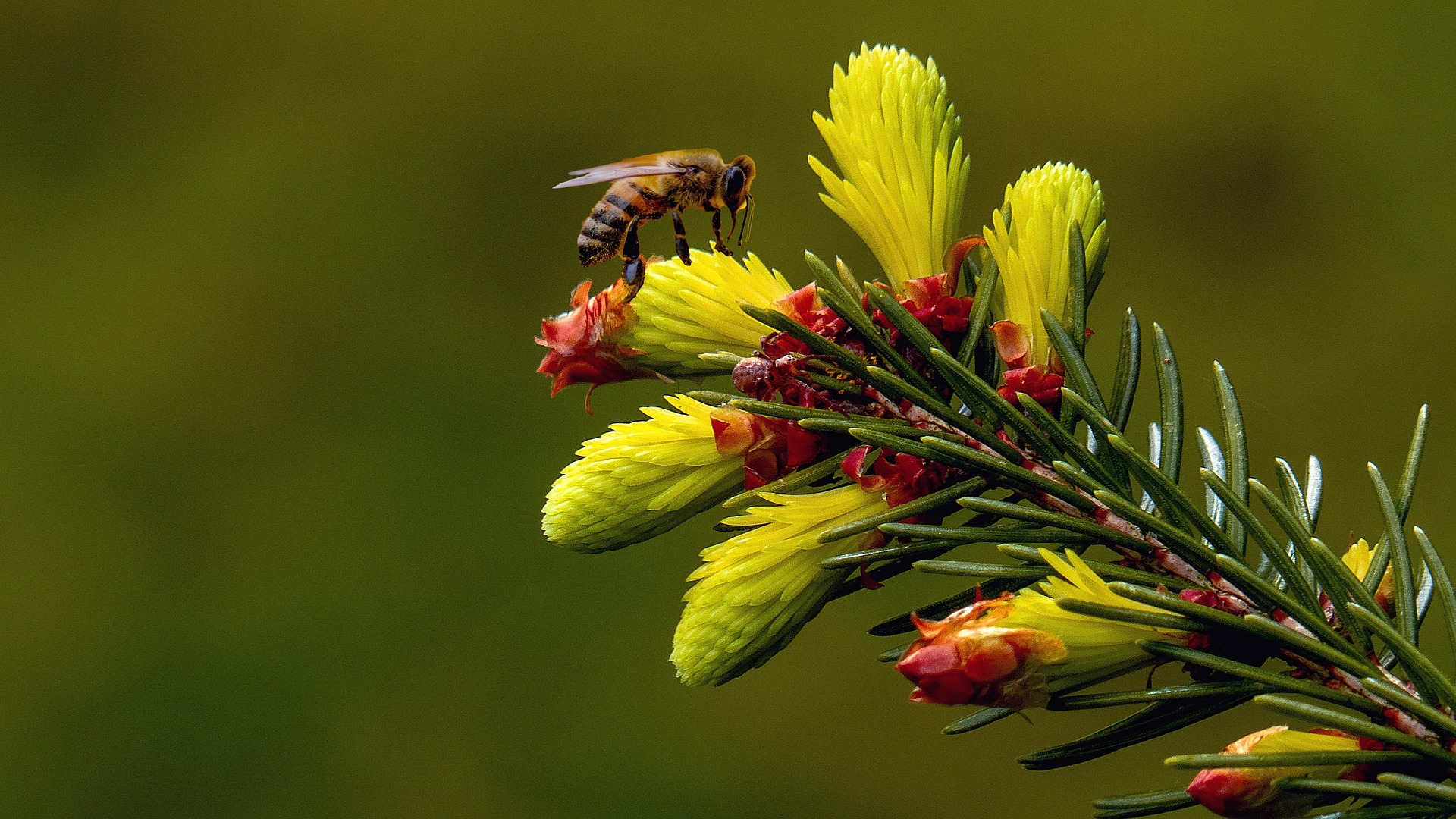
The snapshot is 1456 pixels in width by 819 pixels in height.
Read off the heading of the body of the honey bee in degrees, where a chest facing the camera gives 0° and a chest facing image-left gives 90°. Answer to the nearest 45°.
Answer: approximately 270°
